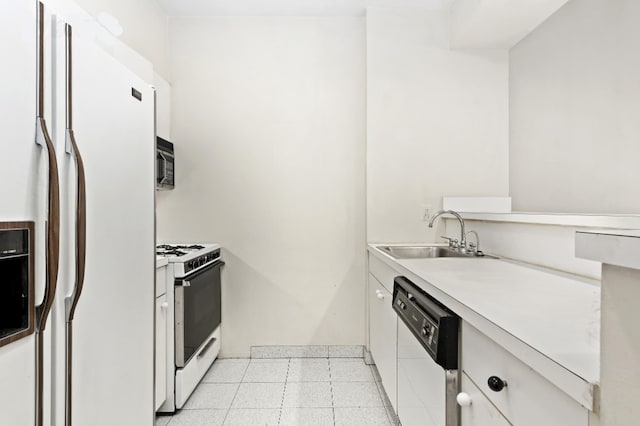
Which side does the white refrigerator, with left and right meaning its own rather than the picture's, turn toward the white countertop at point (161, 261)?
left

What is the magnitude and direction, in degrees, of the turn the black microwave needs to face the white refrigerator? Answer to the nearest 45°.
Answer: approximately 45° to its right

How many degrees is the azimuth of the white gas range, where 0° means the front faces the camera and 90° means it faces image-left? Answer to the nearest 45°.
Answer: approximately 315°

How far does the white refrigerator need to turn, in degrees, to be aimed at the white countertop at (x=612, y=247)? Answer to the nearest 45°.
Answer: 0° — it already faces it

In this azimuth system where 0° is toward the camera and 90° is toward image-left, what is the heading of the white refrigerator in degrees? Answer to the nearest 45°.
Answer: approximately 315°

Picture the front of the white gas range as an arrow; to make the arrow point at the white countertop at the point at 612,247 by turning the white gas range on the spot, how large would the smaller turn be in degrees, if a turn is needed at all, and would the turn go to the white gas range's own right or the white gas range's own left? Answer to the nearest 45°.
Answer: approximately 45° to the white gas range's own right

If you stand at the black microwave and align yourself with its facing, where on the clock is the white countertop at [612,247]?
The white countertop is roughly at 1 o'clock from the black microwave.
